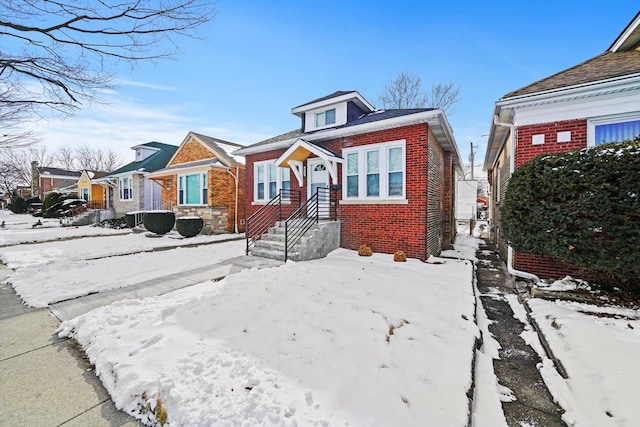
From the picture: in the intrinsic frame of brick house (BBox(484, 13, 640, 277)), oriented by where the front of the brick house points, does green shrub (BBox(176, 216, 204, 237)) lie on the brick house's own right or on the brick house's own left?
on the brick house's own right

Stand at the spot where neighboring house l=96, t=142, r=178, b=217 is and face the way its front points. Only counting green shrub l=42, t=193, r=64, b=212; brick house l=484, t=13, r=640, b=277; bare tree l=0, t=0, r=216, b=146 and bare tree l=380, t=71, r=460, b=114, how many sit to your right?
1

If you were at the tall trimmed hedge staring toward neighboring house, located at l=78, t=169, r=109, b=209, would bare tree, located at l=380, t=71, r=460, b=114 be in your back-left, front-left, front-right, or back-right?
front-right

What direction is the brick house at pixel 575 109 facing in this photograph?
toward the camera

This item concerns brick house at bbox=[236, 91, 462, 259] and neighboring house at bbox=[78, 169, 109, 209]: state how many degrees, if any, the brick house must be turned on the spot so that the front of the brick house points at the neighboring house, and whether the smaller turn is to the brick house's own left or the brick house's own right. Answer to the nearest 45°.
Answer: approximately 90° to the brick house's own right

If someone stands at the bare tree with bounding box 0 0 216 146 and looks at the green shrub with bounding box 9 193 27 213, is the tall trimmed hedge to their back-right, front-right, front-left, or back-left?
back-right

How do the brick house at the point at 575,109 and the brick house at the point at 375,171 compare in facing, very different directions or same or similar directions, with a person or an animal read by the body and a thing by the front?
same or similar directions

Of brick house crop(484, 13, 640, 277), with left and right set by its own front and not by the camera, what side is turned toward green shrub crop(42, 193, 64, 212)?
right

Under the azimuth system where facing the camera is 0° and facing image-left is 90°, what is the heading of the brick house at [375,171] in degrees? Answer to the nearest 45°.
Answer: approximately 45°

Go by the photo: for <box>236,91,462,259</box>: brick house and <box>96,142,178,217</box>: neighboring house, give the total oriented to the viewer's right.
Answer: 0

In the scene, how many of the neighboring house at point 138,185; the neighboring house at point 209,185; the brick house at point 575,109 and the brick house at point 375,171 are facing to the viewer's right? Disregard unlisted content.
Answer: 0

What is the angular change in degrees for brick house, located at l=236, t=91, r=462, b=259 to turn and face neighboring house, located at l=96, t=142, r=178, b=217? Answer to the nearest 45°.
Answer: approximately 90° to its right

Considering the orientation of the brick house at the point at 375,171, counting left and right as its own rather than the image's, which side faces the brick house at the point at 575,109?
left

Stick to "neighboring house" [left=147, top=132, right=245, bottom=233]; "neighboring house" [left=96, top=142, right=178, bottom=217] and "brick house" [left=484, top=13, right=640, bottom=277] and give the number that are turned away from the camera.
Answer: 0
